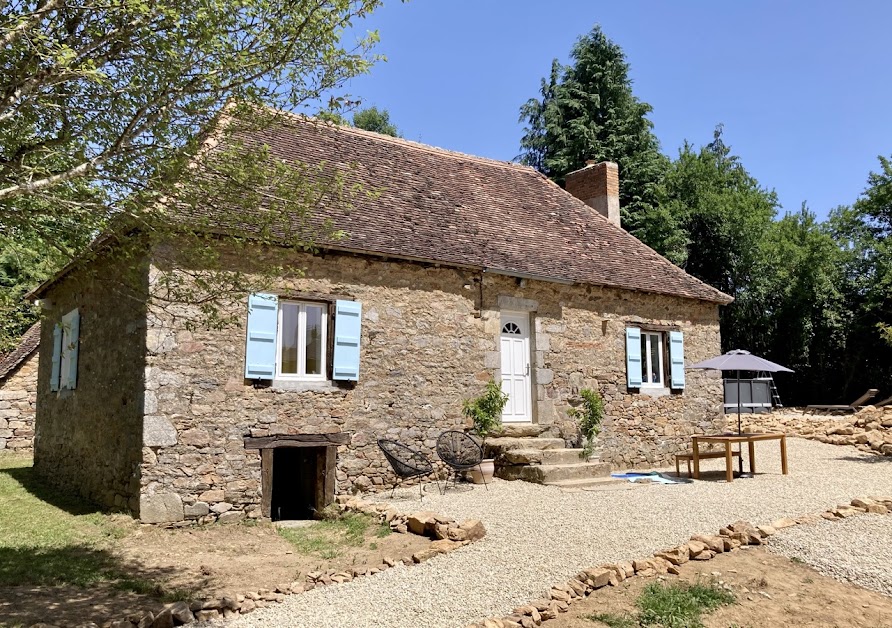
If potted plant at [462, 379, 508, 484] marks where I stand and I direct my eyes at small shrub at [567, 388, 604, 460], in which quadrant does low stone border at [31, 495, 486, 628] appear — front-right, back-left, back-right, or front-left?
back-right

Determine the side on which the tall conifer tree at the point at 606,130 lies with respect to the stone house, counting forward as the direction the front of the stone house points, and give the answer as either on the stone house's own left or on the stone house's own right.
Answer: on the stone house's own left

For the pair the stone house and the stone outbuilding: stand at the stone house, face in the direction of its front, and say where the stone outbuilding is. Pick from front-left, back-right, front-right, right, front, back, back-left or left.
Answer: back

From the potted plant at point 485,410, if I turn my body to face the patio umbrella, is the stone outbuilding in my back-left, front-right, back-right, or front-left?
back-left

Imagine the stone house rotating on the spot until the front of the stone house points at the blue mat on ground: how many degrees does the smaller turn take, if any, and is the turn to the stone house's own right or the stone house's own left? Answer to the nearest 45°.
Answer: approximately 45° to the stone house's own left

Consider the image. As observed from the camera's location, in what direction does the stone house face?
facing the viewer and to the right of the viewer

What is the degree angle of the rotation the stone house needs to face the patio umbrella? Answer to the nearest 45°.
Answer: approximately 45° to its left

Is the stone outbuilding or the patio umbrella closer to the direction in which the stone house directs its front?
the patio umbrella
